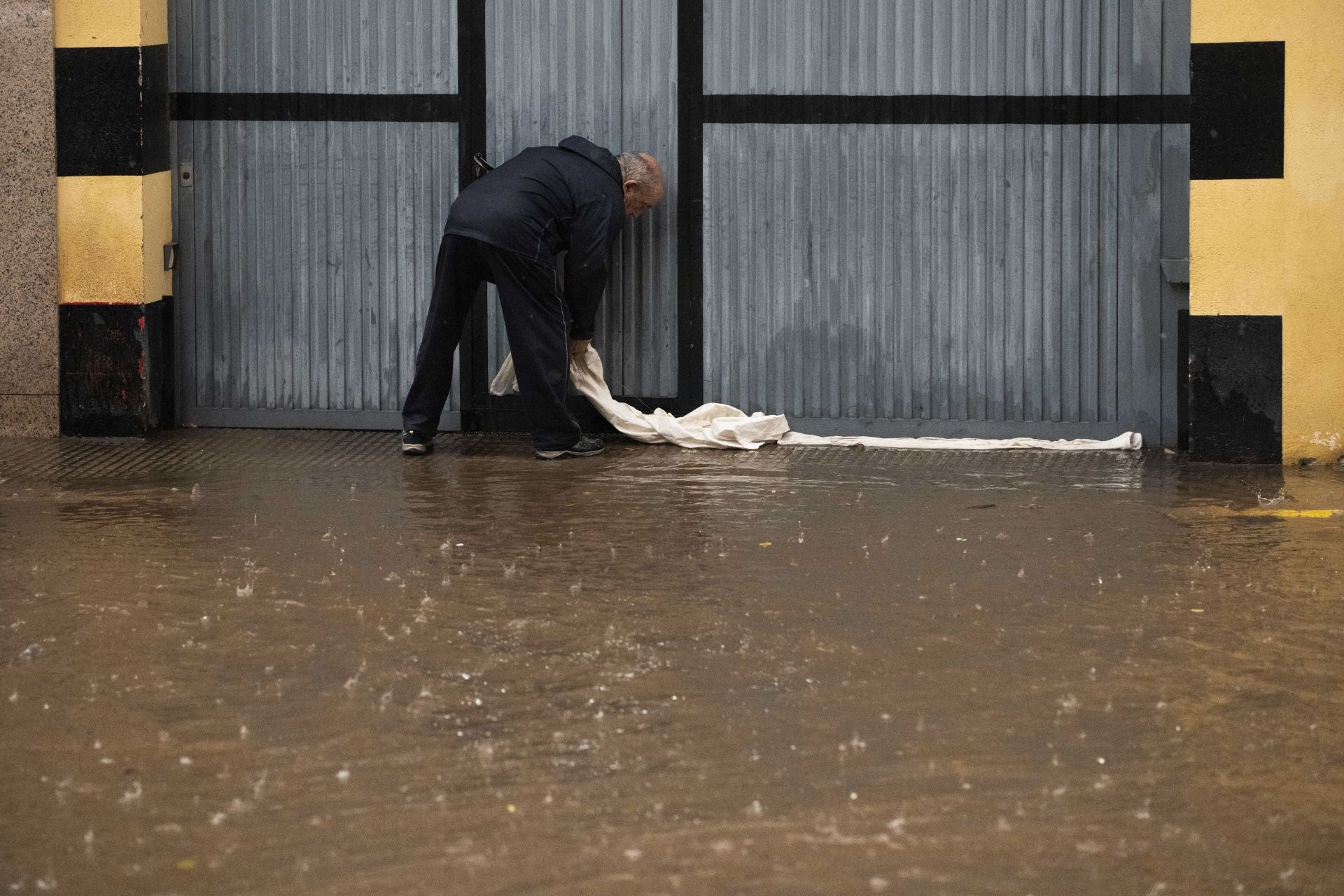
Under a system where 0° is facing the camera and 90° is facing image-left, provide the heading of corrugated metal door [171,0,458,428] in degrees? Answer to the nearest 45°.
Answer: approximately 0°

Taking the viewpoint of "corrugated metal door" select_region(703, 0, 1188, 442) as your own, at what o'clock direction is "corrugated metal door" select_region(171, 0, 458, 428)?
"corrugated metal door" select_region(171, 0, 458, 428) is roughly at 3 o'clock from "corrugated metal door" select_region(703, 0, 1188, 442).

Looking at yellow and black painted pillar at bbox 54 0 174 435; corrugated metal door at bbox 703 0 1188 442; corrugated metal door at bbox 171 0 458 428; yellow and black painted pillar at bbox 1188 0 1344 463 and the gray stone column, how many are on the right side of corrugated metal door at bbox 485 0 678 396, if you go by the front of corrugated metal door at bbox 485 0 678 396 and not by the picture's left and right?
3

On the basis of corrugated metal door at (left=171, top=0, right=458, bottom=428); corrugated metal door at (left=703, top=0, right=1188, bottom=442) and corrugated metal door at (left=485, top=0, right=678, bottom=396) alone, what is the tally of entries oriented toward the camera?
3

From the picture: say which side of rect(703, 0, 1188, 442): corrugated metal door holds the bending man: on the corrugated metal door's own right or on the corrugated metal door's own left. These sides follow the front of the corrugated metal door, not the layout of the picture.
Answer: on the corrugated metal door's own right

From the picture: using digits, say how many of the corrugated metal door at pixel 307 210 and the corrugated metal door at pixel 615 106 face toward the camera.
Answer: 2

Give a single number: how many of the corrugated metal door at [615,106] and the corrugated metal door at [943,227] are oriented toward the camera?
2

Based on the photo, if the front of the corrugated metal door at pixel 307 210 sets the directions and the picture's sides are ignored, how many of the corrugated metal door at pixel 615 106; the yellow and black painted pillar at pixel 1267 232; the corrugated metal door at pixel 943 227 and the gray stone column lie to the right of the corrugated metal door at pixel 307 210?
1

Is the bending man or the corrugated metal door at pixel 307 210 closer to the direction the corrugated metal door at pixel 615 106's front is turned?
the bending man

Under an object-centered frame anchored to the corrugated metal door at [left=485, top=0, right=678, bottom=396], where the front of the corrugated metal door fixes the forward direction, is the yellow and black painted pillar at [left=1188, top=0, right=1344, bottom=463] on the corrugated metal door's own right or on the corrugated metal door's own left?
on the corrugated metal door's own left
